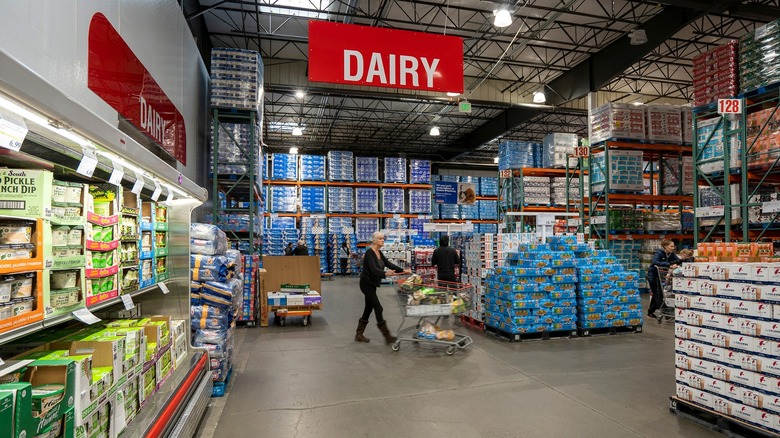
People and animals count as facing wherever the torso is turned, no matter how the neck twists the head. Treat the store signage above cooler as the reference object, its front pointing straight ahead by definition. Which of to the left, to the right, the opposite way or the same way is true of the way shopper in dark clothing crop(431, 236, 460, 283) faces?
to the left

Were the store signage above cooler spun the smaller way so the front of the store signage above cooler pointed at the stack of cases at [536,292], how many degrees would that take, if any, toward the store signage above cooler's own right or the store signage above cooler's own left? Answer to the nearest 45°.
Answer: approximately 45° to the store signage above cooler's own left

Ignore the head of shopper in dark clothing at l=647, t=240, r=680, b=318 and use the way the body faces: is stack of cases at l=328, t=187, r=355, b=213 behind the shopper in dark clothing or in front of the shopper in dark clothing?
behind

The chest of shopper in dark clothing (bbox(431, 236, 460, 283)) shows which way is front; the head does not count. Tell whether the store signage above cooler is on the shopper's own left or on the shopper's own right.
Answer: on the shopper's own left

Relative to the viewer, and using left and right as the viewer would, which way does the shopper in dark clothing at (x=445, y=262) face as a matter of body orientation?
facing away from the viewer

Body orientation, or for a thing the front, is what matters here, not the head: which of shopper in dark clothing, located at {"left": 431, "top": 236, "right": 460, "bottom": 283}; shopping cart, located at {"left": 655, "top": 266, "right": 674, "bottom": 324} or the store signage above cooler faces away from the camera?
the shopper in dark clothing

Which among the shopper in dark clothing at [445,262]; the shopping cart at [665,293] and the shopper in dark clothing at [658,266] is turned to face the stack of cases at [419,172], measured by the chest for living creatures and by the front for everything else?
the shopper in dark clothing at [445,262]

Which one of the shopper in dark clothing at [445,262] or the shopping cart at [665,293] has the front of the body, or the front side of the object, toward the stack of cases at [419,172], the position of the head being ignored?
the shopper in dark clothing

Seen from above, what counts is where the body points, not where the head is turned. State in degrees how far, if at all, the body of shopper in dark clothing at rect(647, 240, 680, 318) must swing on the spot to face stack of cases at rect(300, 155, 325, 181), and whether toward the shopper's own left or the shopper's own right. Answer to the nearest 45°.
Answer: approximately 180°

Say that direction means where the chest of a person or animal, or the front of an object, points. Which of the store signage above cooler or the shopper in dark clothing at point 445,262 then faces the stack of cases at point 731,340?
the store signage above cooler
